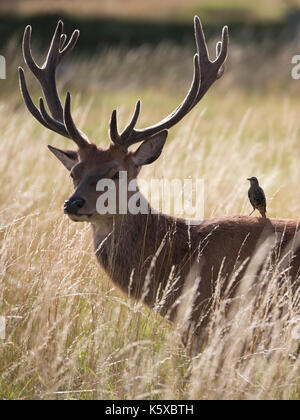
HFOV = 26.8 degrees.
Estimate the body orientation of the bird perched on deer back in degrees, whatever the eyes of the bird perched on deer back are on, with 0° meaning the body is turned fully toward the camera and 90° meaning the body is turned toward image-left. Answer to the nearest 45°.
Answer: approximately 90°
